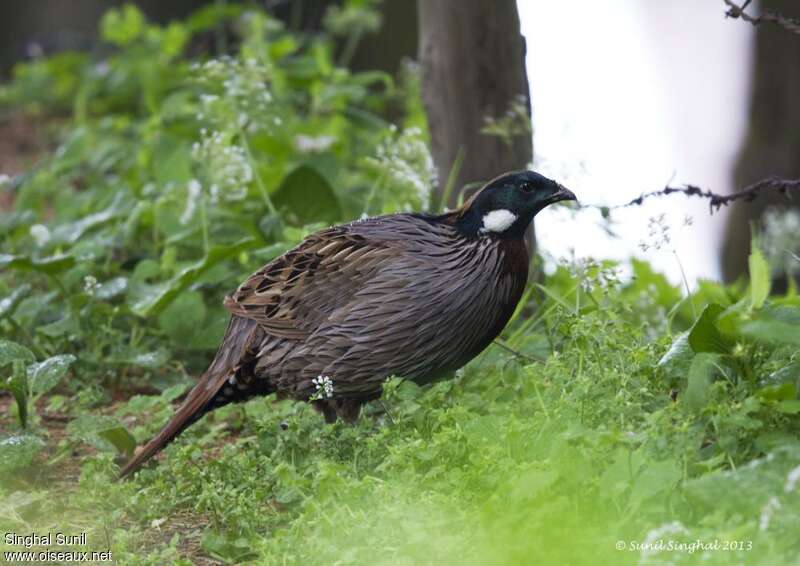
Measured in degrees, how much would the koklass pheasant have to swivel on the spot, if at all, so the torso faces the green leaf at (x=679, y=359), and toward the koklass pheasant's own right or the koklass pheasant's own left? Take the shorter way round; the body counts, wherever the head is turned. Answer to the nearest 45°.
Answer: approximately 45° to the koklass pheasant's own right

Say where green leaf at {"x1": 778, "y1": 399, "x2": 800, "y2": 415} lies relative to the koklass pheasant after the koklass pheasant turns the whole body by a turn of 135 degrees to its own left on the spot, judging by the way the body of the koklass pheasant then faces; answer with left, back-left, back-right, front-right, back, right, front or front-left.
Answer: back

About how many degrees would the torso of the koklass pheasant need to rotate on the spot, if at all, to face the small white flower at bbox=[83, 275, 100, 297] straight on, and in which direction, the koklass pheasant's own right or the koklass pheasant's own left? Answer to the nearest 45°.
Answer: approximately 135° to the koklass pheasant's own left

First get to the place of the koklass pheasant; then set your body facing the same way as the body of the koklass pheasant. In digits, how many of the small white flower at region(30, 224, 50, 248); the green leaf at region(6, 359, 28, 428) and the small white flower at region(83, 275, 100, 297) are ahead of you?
0

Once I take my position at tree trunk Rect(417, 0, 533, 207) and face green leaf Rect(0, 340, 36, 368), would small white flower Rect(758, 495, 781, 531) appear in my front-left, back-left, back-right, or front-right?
front-left

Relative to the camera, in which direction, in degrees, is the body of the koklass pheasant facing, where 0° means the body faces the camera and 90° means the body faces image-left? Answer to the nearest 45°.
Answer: approximately 270°

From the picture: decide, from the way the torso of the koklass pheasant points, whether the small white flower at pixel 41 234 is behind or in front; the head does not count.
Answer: behind

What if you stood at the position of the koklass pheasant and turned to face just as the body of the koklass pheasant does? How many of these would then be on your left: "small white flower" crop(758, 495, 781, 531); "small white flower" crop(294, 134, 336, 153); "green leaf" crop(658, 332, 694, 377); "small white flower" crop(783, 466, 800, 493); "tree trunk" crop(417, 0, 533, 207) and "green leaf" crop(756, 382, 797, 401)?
2

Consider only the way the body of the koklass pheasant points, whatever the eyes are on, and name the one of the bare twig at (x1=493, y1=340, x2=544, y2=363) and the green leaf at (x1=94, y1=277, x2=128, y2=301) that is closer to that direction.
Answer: the bare twig

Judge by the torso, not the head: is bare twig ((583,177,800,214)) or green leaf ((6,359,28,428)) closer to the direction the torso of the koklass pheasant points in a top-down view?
the bare twig

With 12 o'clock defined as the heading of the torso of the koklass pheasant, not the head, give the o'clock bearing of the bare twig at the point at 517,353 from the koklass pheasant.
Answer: The bare twig is roughly at 11 o'clock from the koklass pheasant.

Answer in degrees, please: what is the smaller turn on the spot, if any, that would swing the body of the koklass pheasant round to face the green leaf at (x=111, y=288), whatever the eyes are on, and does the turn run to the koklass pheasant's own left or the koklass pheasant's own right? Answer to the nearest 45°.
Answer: approximately 135° to the koklass pheasant's own left

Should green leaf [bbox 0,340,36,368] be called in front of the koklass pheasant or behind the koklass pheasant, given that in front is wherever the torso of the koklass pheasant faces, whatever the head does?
behind

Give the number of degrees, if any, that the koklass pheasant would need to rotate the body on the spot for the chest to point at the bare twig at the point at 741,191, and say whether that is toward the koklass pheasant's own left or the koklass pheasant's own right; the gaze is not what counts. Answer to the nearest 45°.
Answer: approximately 45° to the koklass pheasant's own right
